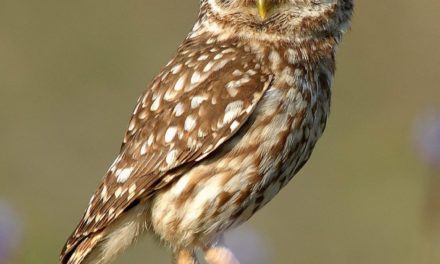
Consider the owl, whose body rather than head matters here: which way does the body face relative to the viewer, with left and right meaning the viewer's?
facing the viewer and to the right of the viewer

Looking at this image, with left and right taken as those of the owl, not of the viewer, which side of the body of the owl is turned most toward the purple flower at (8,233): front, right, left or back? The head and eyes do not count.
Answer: back
